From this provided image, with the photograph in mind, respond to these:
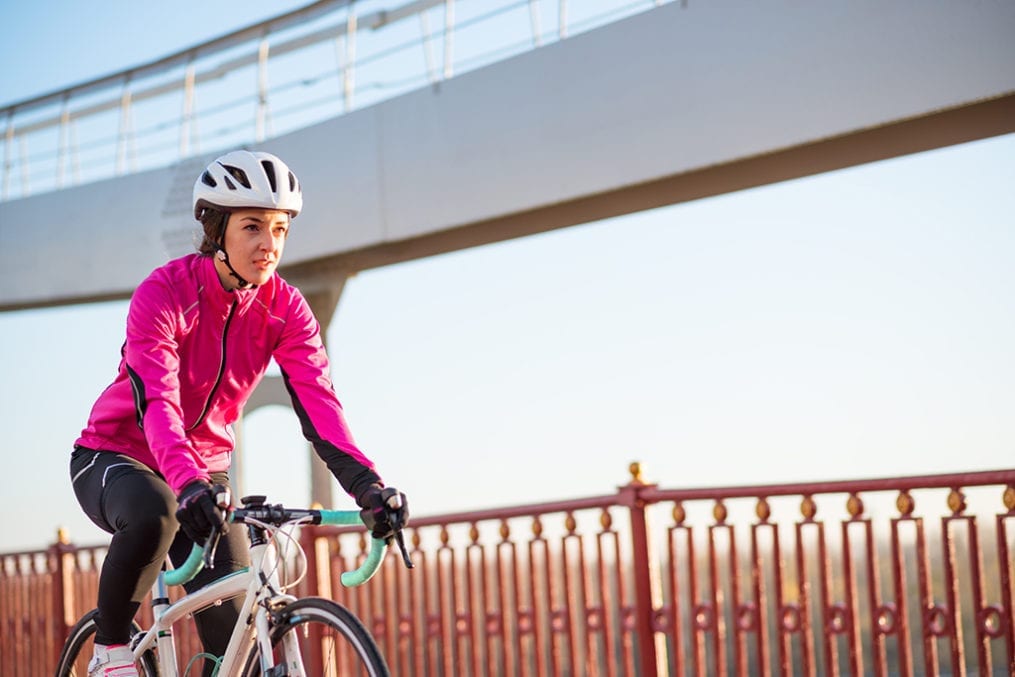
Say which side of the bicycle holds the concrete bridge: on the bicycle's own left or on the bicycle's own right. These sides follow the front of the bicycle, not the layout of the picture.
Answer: on the bicycle's own left

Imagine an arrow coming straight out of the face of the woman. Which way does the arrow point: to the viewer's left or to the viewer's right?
to the viewer's right

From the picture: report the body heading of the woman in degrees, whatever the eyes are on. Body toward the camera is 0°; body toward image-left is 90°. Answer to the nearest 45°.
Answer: approximately 315°

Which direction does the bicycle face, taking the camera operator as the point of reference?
facing the viewer and to the right of the viewer
